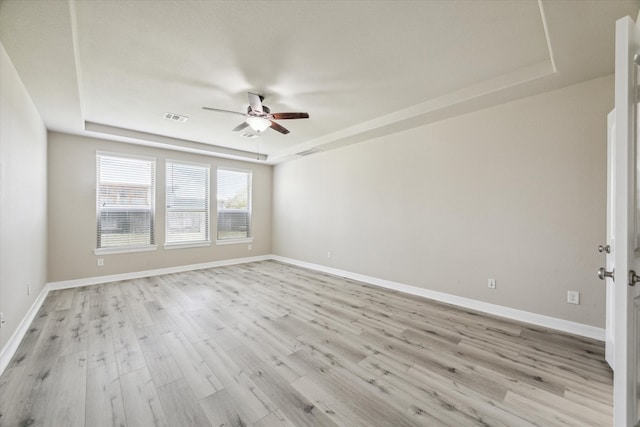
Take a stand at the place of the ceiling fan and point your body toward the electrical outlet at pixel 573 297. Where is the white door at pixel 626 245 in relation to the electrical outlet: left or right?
right

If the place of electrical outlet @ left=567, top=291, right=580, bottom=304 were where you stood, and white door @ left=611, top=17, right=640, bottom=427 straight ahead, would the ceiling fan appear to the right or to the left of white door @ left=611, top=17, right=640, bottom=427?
right

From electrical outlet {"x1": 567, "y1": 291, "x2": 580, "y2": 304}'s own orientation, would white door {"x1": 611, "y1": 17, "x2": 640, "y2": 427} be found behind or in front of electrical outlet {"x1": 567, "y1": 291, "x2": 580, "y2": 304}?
in front

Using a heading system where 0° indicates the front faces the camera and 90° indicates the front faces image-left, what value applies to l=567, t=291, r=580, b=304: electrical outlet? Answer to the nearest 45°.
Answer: approximately 0°
